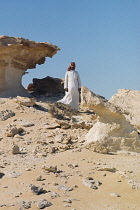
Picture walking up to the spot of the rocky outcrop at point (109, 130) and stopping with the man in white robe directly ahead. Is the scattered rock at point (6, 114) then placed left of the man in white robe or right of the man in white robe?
left

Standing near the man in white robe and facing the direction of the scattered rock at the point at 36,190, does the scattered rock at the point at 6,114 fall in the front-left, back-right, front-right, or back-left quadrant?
front-right

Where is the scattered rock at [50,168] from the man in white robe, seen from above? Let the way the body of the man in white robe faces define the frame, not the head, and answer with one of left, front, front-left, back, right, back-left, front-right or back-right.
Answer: front

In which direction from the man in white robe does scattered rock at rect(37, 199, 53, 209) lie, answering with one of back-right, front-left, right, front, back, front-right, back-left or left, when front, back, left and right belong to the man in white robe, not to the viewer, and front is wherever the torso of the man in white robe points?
front

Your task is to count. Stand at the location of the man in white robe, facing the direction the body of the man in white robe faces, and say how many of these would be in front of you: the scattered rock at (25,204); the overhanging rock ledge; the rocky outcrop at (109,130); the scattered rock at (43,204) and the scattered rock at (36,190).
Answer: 4

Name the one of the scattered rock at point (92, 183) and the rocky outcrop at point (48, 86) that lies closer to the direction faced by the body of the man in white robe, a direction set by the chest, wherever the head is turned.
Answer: the scattered rock

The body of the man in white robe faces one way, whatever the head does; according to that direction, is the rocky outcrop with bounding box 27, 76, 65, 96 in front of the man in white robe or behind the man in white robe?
behind

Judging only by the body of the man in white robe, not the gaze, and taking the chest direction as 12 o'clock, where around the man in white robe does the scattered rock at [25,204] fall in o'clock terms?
The scattered rock is roughly at 12 o'clock from the man in white robe.

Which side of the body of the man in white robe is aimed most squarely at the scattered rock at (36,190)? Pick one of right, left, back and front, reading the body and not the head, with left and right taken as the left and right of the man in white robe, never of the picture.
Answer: front

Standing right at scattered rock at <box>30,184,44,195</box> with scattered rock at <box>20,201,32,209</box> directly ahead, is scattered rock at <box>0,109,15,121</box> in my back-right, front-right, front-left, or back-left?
back-right

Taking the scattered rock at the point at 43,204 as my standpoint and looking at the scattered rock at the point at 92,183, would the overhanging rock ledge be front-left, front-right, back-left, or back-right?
front-left
